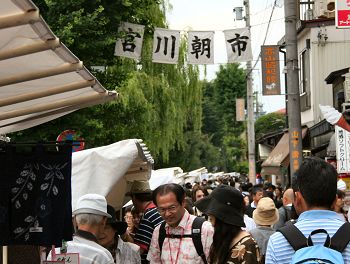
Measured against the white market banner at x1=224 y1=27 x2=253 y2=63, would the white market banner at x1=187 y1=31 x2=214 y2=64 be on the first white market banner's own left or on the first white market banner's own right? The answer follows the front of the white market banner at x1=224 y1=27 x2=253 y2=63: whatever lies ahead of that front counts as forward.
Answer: on the first white market banner's own right

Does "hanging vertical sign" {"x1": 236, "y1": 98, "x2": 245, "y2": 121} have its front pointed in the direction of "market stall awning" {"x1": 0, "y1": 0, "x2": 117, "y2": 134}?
yes

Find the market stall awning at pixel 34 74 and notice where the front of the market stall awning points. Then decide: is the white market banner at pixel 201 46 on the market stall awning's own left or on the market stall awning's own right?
on the market stall awning's own left

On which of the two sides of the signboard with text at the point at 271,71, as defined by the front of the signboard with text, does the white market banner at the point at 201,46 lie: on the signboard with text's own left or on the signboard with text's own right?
on the signboard with text's own right

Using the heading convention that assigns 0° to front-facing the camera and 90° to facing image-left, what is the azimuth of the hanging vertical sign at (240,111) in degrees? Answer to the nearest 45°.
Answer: approximately 0°

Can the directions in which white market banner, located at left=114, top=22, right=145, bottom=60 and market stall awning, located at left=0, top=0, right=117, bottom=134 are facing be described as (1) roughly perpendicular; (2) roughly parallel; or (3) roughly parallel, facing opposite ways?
roughly perpendicular
